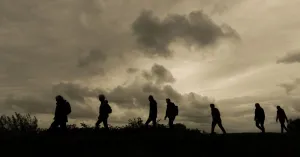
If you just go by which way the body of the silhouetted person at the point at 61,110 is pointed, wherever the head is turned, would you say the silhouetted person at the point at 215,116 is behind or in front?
behind

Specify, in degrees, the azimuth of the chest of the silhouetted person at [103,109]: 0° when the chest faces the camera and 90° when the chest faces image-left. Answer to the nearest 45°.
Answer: approximately 90°

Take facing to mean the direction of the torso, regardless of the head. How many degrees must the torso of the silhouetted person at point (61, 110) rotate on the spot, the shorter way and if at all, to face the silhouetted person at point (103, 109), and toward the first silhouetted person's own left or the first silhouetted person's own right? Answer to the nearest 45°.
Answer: approximately 180°

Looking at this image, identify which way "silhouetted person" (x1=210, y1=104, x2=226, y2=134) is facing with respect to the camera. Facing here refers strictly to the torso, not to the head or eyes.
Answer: to the viewer's left

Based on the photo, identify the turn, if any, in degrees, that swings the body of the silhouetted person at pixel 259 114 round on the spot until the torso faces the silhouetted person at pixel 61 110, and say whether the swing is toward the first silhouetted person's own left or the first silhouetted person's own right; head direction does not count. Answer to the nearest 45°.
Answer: approximately 45° to the first silhouetted person's own left

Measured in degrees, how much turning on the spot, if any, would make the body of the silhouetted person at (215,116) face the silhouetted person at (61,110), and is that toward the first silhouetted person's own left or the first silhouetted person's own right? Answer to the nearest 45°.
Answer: approximately 45° to the first silhouetted person's own left

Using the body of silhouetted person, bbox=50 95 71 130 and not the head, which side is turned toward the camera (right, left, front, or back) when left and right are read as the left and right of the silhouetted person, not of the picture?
left
